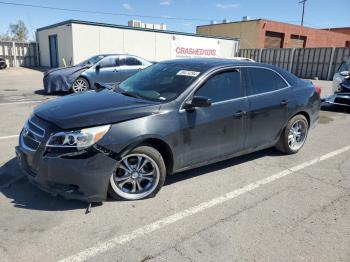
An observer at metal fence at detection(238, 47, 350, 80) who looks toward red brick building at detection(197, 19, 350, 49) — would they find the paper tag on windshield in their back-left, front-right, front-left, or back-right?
back-left

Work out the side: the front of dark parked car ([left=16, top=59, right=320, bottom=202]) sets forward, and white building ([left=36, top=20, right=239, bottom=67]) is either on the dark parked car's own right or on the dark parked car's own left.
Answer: on the dark parked car's own right

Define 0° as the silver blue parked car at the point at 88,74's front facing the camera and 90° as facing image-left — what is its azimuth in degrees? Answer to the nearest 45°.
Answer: approximately 45°

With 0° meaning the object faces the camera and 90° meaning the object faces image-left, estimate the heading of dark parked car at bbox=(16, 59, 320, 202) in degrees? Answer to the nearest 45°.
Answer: approximately 45°

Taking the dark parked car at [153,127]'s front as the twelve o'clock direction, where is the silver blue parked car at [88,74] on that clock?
the silver blue parked car at [88,74] is roughly at 4 o'clock from the dark parked car at [153,127].

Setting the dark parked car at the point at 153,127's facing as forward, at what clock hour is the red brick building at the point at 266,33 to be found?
The red brick building is roughly at 5 o'clock from the dark parked car.

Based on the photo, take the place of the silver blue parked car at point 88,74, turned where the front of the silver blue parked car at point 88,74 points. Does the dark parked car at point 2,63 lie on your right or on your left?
on your right

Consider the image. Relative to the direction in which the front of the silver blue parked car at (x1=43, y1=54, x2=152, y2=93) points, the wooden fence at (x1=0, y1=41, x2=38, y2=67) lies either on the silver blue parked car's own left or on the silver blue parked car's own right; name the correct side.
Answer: on the silver blue parked car's own right

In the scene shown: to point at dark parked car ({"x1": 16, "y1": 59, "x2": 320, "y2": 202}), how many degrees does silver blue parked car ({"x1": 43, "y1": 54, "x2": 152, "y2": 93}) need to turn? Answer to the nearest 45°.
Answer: approximately 45° to its left

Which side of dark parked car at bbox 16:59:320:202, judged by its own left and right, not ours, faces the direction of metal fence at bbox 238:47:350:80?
back
